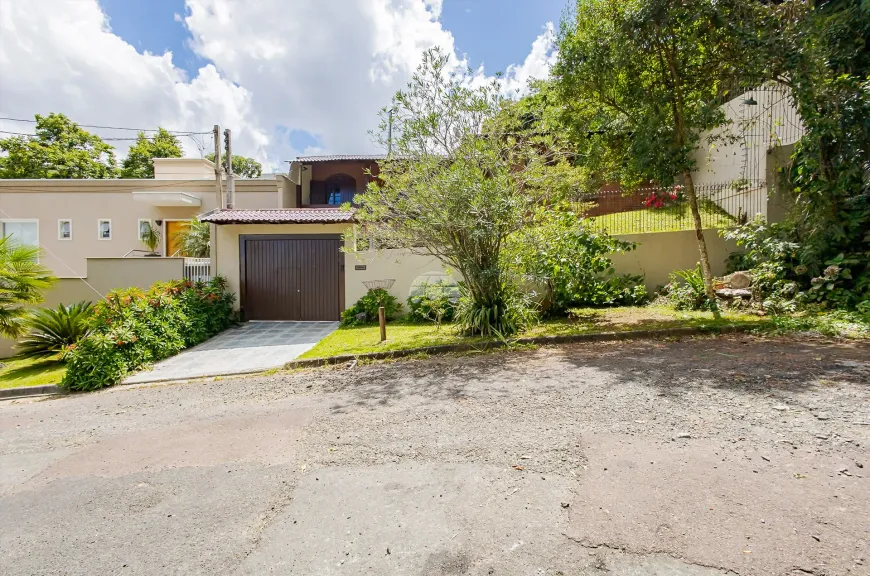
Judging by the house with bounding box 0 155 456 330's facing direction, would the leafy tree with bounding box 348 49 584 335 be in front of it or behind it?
in front

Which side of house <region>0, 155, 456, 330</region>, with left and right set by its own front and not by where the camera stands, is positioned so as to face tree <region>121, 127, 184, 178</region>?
back

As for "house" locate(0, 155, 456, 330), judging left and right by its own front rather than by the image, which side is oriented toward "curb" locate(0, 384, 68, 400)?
front

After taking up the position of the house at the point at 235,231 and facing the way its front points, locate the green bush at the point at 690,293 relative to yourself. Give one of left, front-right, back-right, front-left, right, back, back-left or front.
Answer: front-left

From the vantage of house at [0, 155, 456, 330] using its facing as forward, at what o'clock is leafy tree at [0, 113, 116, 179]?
The leafy tree is roughly at 5 o'clock from the house.

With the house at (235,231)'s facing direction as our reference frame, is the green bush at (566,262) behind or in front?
in front

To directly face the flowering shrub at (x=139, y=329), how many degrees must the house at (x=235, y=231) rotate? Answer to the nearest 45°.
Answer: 0° — it already faces it

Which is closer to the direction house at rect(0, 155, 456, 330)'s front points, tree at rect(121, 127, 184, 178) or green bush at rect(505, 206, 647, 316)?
the green bush

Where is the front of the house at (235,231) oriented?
toward the camera

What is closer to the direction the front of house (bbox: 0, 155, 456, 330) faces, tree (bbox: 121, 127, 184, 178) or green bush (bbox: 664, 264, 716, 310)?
the green bush
